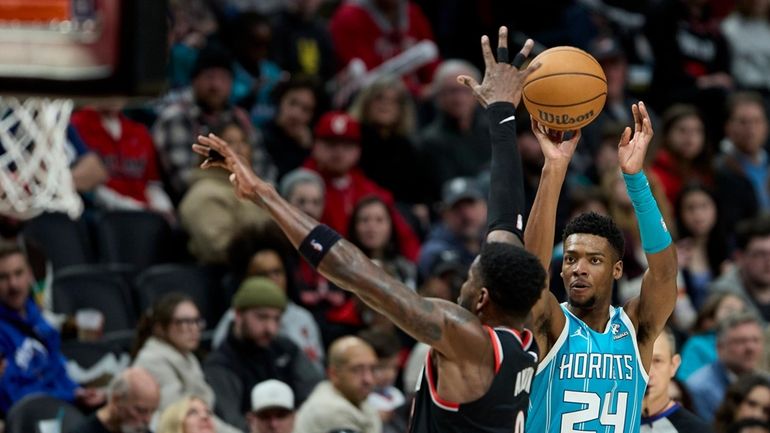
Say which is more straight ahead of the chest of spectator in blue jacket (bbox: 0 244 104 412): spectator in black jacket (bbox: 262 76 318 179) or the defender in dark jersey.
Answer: the defender in dark jersey

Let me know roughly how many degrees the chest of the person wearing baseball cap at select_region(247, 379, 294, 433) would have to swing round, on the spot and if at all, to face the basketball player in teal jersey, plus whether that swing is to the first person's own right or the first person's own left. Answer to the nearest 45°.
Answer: approximately 45° to the first person's own left

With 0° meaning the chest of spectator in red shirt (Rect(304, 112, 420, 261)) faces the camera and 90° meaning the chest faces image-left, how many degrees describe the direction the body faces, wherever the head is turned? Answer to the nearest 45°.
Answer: approximately 0°

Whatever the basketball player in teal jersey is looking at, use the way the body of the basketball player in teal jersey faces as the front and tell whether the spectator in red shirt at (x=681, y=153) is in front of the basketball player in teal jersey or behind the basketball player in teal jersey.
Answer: behind

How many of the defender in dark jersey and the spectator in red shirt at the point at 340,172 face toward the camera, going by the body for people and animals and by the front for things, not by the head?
1
